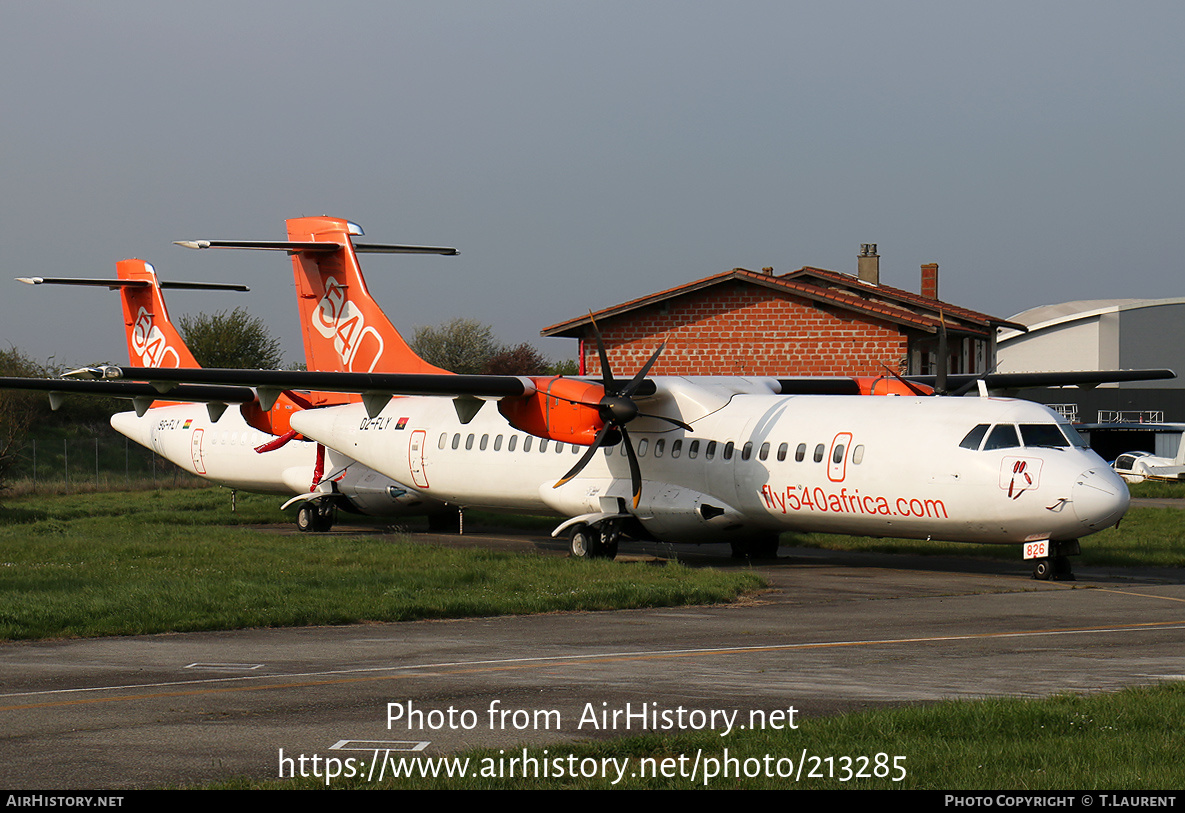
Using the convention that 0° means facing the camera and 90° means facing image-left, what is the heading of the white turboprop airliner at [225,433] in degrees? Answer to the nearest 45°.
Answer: approximately 315°

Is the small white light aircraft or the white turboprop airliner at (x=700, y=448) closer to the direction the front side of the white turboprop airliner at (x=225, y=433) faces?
the white turboprop airliner

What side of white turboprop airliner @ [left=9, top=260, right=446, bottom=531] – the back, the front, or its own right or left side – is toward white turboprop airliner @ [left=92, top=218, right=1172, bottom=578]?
front

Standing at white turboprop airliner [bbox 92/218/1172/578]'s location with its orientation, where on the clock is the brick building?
The brick building is roughly at 8 o'clock from the white turboprop airliner.

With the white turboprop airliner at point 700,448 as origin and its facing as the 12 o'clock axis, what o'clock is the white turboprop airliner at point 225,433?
the white turboprop airliner at point 225,433 is roughly at 6 o'clock from the white turboprop airliner at point 700,448.

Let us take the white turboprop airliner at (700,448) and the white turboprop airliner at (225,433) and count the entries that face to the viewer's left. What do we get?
0

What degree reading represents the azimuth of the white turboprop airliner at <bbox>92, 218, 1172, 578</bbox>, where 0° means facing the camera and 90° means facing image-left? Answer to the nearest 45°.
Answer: approximately 315°

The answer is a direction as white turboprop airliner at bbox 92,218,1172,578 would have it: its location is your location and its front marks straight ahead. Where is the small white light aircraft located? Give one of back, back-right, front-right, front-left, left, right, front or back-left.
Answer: left
